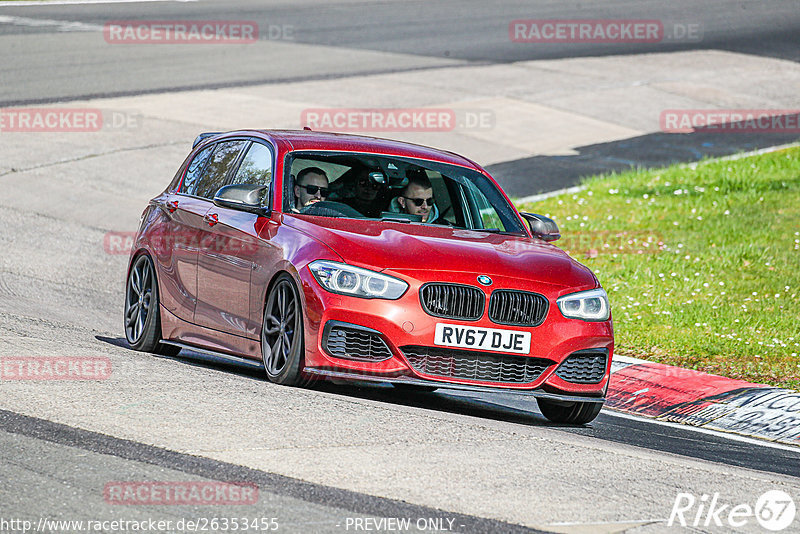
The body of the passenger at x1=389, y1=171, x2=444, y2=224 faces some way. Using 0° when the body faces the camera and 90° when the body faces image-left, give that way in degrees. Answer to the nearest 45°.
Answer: approximately 315°

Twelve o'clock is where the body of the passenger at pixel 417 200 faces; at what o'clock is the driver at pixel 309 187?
the driver at pixel 309 187 is roughly at 4 o'clock from the passenger at pixel 417 200.

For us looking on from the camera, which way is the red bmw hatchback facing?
facing the viewer and to the right of the viewer

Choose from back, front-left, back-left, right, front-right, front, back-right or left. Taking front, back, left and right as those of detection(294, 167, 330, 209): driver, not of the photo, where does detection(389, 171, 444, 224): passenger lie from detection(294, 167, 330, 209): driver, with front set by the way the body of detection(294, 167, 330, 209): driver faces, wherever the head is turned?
front-left

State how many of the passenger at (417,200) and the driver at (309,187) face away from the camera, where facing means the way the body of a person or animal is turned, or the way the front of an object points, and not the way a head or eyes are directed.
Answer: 0

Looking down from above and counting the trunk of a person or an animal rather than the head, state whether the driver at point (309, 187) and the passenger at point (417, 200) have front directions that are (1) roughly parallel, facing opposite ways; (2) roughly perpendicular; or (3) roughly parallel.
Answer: roughly parallel

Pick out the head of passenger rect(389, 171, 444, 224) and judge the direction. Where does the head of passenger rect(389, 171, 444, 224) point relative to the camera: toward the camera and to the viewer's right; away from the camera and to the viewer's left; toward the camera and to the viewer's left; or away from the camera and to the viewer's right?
toward the camera and to the viewer's right
